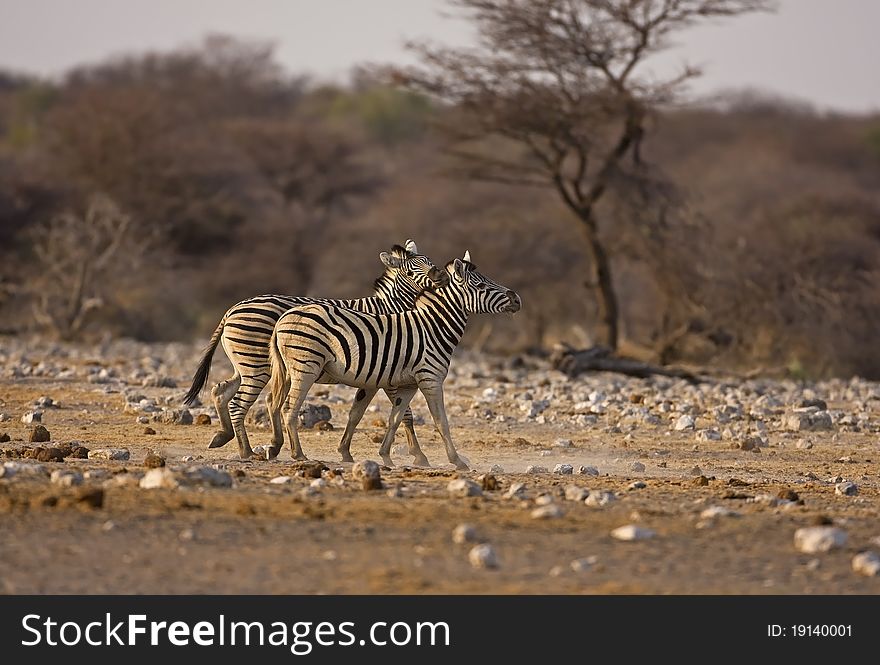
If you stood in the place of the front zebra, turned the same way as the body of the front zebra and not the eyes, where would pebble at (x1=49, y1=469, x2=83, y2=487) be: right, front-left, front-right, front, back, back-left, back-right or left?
back-right

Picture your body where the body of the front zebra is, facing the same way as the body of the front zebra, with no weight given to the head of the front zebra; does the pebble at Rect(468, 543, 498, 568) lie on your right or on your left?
on your right

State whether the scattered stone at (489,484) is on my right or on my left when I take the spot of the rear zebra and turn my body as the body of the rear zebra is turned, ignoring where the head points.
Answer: on my right

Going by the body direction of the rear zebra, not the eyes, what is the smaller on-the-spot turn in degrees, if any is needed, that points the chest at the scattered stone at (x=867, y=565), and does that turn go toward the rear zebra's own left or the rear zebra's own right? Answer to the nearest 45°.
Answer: approximately 45° to the rear zebra's own right

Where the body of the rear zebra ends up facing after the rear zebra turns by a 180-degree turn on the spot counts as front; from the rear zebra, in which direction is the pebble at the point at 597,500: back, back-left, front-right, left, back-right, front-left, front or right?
back-left

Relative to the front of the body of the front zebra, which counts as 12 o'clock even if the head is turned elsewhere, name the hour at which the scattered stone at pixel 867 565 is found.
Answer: The scattered stone is roughly at 2 o'clock from the front zebra.

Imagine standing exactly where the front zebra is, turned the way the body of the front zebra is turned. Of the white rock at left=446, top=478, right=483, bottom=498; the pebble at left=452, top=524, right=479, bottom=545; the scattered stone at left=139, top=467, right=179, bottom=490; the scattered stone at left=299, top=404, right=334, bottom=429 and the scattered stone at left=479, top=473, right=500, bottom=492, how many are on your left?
1

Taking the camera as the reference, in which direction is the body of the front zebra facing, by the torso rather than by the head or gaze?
to the viewer's right

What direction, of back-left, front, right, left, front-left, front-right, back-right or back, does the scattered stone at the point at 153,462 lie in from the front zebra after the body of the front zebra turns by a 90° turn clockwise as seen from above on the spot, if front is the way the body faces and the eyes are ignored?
front-right

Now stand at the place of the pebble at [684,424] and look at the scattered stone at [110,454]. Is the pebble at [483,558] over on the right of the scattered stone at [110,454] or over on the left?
left

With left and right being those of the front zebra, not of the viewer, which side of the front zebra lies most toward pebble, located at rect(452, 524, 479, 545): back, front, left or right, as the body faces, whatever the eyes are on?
right

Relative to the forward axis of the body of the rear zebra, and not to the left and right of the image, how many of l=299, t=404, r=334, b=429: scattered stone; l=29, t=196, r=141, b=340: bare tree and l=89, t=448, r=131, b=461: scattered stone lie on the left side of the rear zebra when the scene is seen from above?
2

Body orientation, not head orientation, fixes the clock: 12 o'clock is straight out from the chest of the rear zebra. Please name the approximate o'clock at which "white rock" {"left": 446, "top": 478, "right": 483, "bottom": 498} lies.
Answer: The white rock is roughly at 2 o'clock from the rear zebra.

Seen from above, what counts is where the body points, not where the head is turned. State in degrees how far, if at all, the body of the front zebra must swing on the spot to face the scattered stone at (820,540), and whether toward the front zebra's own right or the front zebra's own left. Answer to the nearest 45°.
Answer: approximately 45° to the front zebra's own right

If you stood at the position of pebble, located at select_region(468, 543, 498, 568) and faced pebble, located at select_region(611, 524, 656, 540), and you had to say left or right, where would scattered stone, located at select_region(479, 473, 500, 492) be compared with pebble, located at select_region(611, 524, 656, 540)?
left

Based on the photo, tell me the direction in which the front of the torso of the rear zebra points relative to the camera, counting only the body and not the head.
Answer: to the viewer's right

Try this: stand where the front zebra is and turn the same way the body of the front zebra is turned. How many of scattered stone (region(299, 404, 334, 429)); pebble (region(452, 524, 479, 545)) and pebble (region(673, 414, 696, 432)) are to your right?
1

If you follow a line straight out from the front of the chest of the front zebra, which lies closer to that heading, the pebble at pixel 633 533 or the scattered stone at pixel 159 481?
the pebble
